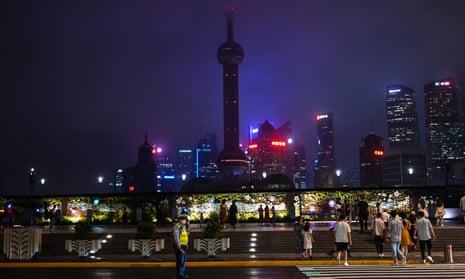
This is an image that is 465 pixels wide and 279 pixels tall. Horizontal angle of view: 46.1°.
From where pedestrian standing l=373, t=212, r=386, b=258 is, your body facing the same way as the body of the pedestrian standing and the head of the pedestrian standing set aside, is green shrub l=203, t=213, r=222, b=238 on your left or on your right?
on your left

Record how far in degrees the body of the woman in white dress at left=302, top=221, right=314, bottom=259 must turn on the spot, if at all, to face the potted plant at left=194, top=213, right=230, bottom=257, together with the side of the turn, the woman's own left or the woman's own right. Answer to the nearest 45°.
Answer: approximately 90° to the woman's own left

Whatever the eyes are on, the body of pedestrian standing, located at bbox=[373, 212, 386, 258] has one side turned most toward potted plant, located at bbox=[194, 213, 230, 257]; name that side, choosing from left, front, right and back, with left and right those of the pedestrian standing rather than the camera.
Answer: left

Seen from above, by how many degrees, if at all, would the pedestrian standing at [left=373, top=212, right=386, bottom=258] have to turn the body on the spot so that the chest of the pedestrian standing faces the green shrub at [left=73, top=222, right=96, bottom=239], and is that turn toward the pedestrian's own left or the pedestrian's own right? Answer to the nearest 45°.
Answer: approximately 90° to the pedestrian's own left

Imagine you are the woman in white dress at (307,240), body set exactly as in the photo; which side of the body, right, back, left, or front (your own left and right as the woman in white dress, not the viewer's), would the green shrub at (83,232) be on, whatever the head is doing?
left

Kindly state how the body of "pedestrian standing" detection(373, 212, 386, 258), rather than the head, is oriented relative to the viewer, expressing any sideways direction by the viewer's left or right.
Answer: facing away from the viewer

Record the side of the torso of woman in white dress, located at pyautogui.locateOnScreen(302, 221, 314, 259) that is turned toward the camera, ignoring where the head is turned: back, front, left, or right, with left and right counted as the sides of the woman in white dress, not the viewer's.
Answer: back

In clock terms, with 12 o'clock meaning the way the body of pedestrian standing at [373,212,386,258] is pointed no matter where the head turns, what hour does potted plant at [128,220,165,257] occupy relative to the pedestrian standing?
The potted plant is roughly at 9 o'clock from the pedestrian standing.
